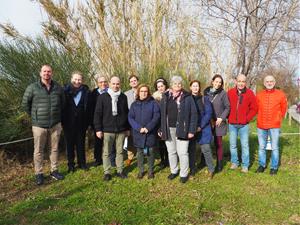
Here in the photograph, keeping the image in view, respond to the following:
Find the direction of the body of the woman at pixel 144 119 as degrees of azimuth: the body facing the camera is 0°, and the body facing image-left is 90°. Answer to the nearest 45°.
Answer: approximately 0°

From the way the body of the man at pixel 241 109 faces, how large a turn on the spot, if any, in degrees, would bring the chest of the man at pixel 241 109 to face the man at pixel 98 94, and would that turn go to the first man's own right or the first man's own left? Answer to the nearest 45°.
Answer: approximately 90° to the first man's own right

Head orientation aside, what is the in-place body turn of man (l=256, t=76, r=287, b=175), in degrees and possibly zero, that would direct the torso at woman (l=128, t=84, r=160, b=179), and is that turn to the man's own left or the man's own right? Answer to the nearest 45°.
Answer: approximately 45° to the man's own right

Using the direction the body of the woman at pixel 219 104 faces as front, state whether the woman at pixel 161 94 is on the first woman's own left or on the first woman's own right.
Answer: on the first woman's own right

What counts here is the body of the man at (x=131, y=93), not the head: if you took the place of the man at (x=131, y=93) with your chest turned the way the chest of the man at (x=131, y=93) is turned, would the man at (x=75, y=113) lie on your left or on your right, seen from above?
on your right

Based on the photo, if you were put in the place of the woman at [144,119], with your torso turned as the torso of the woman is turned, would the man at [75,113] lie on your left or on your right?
on your right

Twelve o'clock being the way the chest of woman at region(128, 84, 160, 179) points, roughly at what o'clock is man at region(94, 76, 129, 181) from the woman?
The man is roughly at 3 o'clock from the woman.

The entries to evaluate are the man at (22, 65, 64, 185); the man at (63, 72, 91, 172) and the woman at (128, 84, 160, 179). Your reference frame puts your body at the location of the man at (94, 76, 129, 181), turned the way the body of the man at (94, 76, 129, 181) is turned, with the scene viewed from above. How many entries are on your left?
1

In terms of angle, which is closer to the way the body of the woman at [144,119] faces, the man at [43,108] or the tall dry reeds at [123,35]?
the man

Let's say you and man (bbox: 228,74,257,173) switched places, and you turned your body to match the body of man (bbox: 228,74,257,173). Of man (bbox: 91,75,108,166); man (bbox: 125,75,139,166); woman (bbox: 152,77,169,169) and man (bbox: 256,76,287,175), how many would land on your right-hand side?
3

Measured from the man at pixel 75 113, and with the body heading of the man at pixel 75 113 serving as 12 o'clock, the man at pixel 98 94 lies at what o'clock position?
the man at pixel 98 94 is roughly at 8 o'clock from the man at pixel 75 113.
